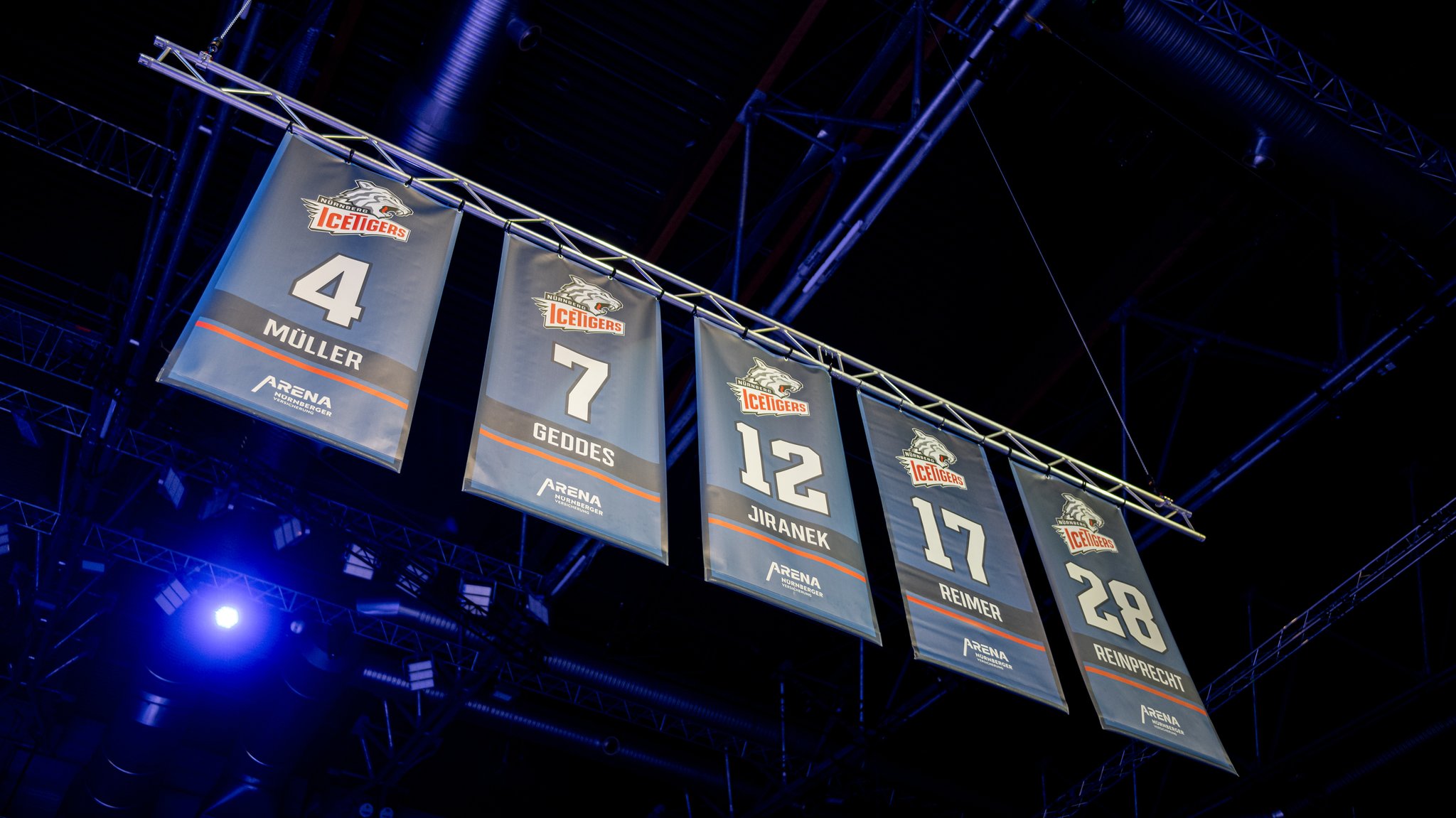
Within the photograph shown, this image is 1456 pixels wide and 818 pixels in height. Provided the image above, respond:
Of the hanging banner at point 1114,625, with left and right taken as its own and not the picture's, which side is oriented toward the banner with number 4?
right

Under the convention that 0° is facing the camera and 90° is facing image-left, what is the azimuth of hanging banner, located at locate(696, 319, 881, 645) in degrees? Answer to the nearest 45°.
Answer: approximately 315°

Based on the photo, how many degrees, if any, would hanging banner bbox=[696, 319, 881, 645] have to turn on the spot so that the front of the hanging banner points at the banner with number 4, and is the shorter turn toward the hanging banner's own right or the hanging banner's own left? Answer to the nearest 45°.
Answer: approximately 90° to the hanging banner's own right

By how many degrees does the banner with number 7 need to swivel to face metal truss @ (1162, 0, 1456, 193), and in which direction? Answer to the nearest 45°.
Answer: approximately 90° to its left

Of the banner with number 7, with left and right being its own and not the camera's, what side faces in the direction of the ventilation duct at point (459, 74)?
back

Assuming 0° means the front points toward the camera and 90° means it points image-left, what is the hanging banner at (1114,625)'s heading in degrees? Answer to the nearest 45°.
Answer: approximately 315°

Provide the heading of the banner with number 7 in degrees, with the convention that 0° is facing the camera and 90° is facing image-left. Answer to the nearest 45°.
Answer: approximately 315°

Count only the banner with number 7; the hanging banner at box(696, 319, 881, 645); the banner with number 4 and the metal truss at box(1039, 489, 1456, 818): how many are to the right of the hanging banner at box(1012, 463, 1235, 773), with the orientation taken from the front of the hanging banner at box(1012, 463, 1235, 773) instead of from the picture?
3
